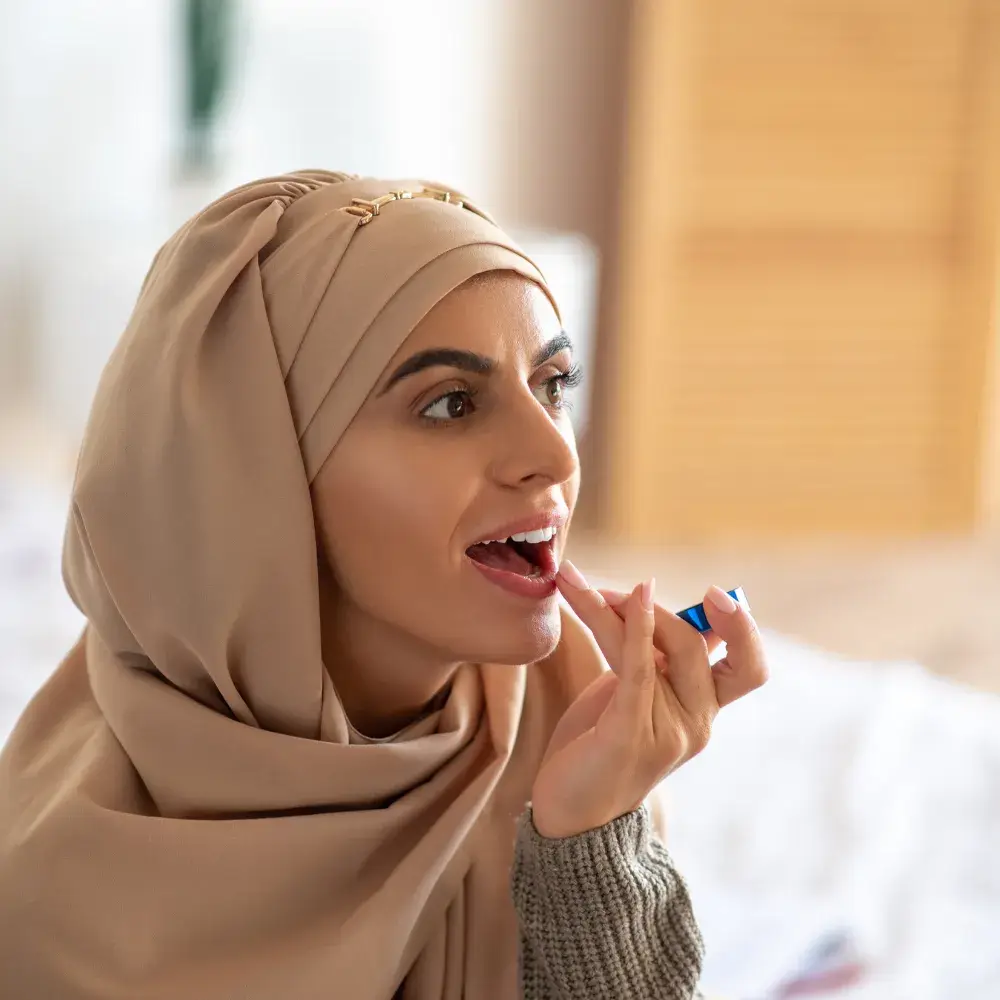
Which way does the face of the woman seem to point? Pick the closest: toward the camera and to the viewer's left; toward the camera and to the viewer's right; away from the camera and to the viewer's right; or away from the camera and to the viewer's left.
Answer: toward the camera and to the viewer's right

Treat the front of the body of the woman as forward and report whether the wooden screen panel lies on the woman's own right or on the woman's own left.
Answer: on the woman's own left

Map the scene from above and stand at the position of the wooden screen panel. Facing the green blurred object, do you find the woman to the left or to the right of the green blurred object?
left

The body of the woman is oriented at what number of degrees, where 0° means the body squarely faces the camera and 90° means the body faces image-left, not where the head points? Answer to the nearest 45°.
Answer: approximately 315°

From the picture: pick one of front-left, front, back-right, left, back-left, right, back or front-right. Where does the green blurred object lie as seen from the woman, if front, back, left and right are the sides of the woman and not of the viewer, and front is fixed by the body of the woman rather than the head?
back-left
